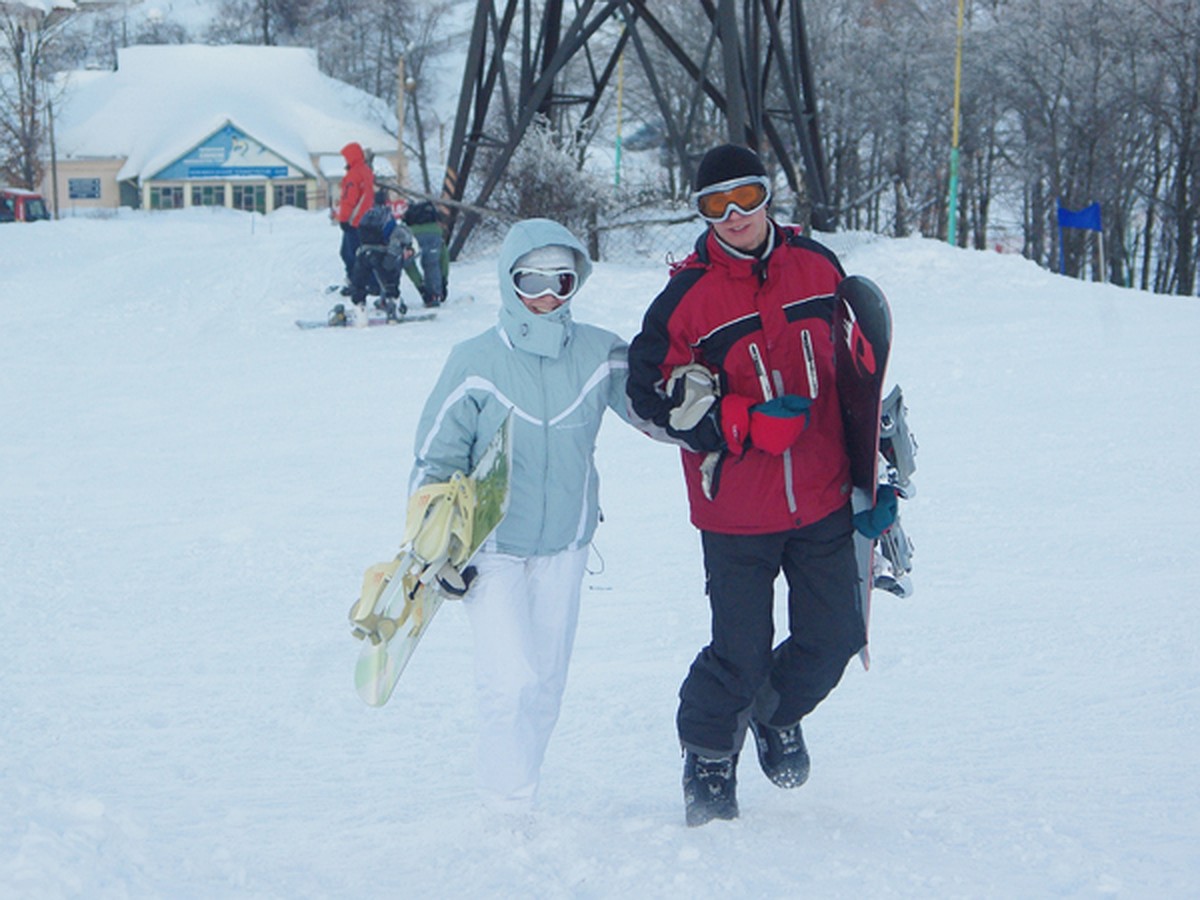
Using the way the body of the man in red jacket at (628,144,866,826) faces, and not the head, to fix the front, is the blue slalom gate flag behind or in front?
behind

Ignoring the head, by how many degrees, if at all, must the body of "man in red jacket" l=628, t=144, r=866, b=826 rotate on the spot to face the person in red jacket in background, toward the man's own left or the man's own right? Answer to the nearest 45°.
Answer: approximately 180°

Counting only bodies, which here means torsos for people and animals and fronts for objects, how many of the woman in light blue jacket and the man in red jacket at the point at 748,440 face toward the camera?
2

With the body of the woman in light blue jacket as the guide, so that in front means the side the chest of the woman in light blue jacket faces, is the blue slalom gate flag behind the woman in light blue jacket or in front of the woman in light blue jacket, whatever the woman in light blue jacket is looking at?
behind

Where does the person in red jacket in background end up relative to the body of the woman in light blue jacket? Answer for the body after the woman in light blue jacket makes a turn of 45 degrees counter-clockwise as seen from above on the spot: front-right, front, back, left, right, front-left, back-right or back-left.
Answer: back-left

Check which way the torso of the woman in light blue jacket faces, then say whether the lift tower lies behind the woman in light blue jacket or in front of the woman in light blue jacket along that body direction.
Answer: behind

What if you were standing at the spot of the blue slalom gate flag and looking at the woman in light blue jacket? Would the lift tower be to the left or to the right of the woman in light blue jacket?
right

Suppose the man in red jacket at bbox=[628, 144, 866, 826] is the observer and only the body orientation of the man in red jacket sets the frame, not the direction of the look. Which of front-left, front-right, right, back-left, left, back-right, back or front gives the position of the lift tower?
back

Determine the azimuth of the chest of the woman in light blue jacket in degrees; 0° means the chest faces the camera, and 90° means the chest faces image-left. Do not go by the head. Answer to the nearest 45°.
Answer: approximately 0°

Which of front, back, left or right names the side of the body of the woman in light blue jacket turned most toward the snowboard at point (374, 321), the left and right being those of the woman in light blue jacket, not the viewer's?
back
